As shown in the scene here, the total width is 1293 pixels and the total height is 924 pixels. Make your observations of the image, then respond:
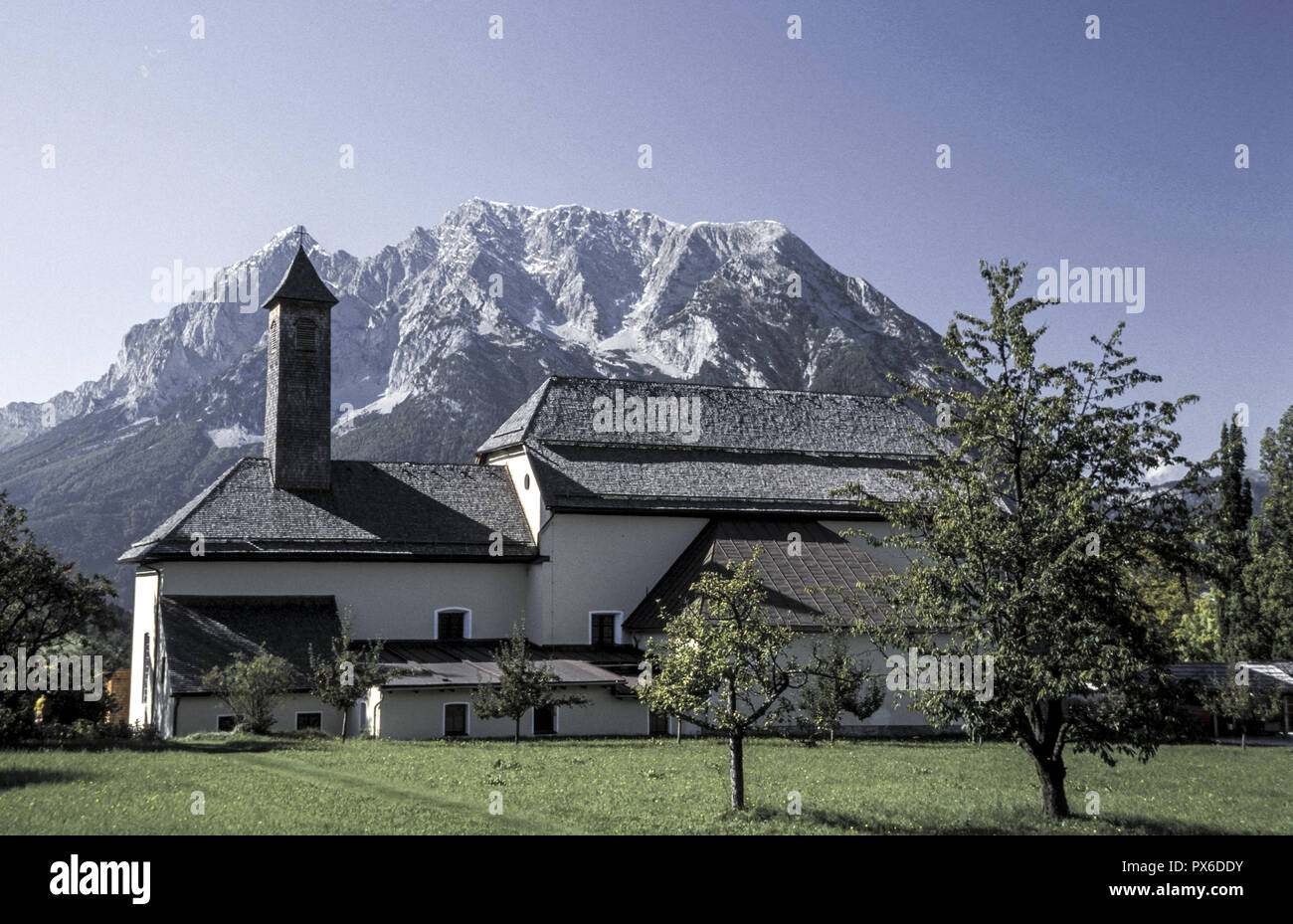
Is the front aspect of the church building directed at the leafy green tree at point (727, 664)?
no
